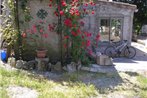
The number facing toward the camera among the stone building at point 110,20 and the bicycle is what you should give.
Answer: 1

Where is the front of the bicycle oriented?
to the viewer's right

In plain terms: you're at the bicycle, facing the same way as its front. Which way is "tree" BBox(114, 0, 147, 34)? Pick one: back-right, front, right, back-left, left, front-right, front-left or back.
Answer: left

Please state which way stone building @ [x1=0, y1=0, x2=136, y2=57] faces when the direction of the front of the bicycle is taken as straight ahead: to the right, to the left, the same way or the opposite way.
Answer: to the right

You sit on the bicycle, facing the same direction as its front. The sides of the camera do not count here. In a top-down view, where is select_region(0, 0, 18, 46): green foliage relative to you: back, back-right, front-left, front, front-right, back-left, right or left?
back-right

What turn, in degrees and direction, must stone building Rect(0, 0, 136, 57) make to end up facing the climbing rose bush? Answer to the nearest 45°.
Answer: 0° — it already faces it

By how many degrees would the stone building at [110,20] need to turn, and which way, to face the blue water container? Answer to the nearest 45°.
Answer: approximately 45° to its right
